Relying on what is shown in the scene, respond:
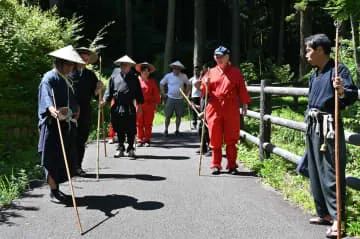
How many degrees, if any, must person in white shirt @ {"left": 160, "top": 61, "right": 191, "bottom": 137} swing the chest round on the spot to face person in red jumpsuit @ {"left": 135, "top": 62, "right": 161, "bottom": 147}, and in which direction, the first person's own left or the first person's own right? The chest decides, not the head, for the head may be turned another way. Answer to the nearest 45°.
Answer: approximately 45° to the first person's own right

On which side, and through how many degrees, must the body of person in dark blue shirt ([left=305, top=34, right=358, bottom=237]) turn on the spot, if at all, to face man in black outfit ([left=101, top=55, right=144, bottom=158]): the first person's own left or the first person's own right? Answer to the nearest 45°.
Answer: approximately 90° to the first person's own right

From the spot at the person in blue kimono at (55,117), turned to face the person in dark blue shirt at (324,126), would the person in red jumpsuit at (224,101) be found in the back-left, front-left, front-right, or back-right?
front-left

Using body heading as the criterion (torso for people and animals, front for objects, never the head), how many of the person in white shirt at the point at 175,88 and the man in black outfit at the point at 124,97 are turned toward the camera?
2

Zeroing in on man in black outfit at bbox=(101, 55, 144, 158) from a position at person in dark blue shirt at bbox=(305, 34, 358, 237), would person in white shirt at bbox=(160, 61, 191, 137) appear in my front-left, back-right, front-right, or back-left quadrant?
front-right

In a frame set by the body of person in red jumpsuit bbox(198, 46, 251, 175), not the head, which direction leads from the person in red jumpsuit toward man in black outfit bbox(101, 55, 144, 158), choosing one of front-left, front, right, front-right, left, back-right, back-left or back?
back-right

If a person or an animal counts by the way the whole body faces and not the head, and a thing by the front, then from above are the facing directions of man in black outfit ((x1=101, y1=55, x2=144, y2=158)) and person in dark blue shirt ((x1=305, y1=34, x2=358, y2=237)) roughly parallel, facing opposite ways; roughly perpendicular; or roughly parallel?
roughly perpendicular

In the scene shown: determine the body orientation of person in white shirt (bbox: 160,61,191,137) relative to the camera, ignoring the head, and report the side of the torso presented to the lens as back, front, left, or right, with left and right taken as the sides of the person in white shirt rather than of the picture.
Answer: front

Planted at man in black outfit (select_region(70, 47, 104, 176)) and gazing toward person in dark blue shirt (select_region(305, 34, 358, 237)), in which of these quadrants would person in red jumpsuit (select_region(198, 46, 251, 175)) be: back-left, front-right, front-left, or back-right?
front-left

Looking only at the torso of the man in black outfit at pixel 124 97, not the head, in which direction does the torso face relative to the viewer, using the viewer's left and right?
facing the viewer

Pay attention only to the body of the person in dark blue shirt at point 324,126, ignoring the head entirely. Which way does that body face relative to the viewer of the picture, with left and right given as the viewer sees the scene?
facing the viewer and to the left of the viewer

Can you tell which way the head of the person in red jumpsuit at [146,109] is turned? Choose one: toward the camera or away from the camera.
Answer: toward the camera

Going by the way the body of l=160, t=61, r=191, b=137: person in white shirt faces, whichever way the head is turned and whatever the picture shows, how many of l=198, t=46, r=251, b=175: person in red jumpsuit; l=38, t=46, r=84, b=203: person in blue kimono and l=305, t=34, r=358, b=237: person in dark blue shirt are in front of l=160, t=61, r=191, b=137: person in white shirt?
3

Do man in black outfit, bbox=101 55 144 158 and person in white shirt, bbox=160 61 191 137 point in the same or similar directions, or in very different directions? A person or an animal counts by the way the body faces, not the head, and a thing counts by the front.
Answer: same or similar directions

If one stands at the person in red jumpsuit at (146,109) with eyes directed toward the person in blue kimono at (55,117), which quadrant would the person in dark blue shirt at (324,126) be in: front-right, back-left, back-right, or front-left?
front-left

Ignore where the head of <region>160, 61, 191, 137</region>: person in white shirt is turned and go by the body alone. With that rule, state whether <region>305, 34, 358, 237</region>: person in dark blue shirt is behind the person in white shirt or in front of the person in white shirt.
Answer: in front

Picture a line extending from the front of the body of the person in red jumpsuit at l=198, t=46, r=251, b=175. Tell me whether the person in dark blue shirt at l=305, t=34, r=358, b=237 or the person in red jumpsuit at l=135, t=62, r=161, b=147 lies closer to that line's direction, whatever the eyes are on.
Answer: the person in dark blue shirt
